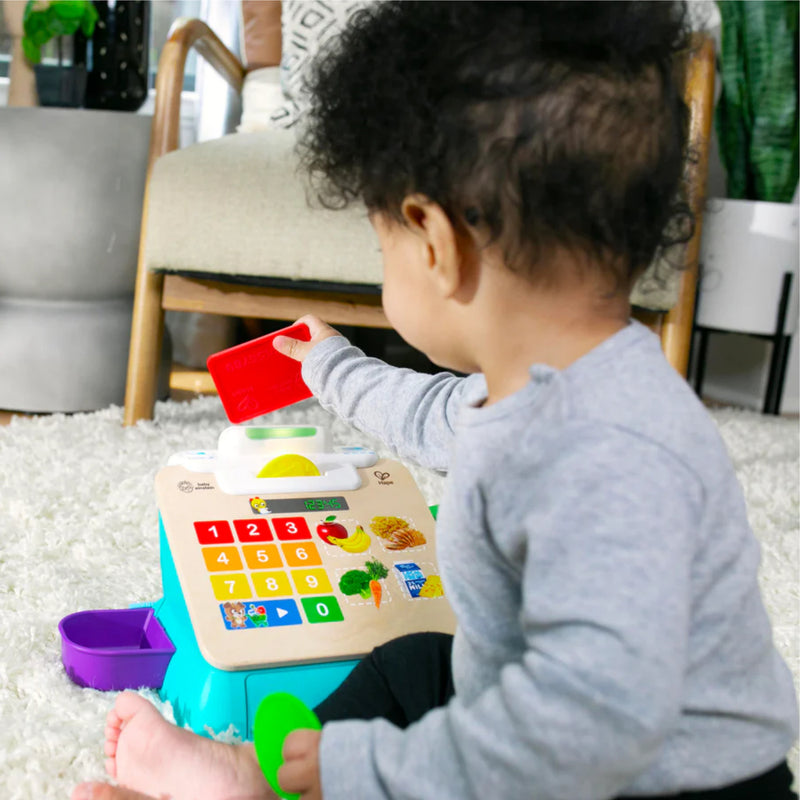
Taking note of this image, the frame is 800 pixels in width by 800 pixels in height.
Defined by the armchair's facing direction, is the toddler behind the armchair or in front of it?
in front

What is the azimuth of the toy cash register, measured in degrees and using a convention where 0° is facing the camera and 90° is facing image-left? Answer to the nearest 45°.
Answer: approximately 315°

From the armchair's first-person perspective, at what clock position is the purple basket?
The purple basket is roughly at 12 o'clock from the armchair.

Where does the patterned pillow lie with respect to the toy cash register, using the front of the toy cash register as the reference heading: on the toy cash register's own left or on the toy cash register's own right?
on the toy cash register's own left

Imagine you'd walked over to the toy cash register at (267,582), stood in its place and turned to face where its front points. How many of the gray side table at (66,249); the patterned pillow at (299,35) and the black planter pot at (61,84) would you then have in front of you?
0

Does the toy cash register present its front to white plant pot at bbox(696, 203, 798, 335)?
no

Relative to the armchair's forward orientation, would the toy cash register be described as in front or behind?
in front

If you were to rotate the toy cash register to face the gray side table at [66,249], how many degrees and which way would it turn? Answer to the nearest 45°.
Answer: approximately 135° to its left

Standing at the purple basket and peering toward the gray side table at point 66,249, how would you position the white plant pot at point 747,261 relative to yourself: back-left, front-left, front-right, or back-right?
front-right

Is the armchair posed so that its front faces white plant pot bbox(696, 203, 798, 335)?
no

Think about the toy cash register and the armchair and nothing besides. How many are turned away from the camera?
0

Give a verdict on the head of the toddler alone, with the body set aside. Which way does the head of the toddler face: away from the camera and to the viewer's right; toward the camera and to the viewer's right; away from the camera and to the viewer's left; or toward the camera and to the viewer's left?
away from the camera and to the viewer's left

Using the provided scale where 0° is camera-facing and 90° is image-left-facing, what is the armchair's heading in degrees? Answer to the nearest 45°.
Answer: approximately 0°
